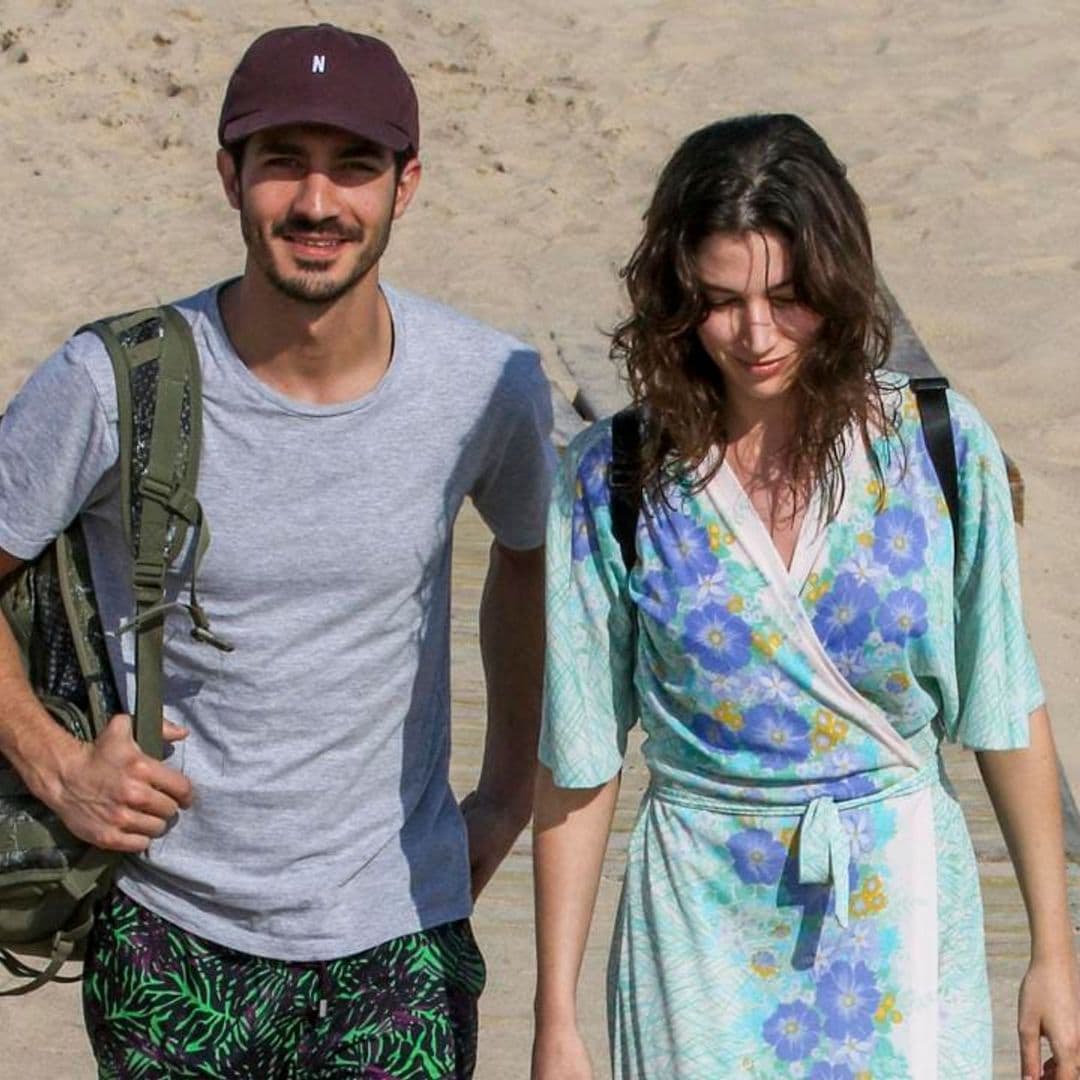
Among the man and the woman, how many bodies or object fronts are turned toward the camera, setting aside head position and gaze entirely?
2

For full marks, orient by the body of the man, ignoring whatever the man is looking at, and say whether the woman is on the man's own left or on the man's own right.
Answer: on the man's own left

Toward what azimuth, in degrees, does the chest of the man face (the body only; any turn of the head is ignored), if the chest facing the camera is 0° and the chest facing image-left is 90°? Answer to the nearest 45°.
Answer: approximately 0°

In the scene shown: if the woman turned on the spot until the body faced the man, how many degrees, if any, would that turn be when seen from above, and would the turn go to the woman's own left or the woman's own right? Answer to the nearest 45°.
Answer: approximately 90° to the woman's own right
